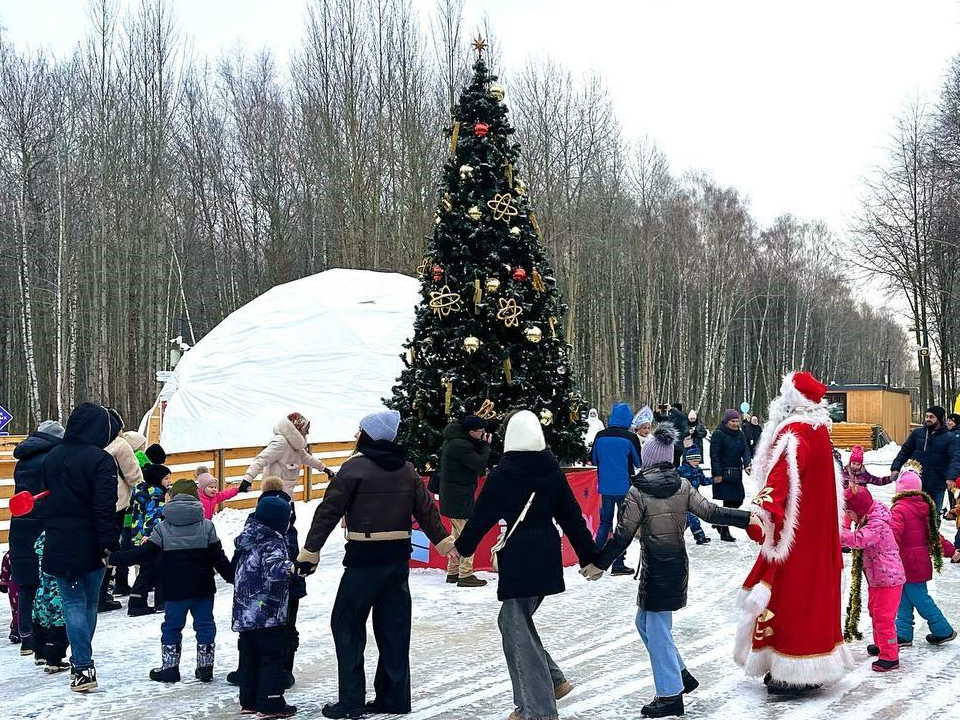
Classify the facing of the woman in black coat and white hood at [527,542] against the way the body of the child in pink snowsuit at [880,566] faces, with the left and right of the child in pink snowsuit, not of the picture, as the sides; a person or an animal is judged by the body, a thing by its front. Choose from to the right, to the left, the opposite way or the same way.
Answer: to the right

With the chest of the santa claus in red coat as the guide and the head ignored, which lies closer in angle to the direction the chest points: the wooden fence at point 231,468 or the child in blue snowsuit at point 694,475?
the wooden fence

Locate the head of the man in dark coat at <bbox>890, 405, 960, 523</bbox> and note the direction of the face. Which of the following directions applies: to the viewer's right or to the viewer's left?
to the viewer's left

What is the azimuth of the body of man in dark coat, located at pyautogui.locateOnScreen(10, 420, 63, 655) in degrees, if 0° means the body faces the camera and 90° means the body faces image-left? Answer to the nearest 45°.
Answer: approximately 225°

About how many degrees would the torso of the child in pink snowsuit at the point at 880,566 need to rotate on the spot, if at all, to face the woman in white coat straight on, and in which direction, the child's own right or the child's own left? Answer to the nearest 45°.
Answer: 0° — they already face them

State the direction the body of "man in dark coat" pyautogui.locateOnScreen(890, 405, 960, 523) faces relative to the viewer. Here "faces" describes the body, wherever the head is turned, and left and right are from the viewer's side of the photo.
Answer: facing the viewer and to the left of the viewer

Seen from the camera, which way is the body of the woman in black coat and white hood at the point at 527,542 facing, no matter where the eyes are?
away from the camera

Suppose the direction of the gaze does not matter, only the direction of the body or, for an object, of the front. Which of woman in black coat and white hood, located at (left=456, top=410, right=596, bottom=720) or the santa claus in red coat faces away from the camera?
the woman in black coat and white hood

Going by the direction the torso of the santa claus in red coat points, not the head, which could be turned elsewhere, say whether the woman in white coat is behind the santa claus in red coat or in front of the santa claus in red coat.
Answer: in front

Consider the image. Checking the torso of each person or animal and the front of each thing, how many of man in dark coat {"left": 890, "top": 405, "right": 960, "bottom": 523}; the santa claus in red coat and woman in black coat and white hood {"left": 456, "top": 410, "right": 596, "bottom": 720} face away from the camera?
1

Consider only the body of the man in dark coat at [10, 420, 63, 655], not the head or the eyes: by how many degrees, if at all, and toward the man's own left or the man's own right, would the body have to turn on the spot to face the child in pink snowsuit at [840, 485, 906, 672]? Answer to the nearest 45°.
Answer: approximately 90° to the man's own right

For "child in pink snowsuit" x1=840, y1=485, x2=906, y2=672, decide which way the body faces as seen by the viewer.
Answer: to the viewer's left

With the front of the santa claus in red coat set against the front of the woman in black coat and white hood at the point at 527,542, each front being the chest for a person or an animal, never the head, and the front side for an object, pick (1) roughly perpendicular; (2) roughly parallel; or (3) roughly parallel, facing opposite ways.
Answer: roughly perpendicular

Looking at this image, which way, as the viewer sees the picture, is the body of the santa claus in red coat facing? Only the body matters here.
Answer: to the viewer's left

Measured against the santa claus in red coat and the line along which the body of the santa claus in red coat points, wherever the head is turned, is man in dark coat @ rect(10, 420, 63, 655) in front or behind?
in front

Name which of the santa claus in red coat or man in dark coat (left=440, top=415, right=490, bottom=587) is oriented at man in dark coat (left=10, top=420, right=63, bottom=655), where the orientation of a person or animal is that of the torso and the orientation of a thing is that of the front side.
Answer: the santa claus in red coat
